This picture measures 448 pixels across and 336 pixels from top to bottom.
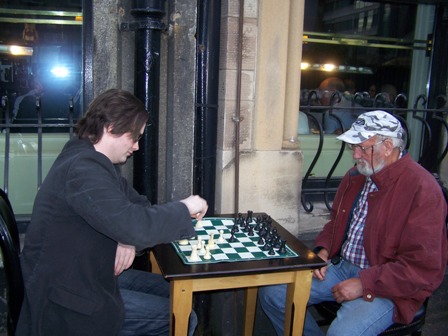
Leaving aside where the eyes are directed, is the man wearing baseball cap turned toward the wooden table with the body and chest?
yes

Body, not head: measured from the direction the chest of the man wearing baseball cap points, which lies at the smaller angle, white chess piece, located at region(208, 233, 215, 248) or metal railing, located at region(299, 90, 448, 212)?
the white chess piece

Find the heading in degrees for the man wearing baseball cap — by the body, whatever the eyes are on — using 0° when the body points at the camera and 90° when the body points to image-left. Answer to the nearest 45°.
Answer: approximately 45°

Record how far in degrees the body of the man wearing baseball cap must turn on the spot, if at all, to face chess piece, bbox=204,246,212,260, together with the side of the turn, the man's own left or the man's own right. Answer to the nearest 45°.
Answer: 0° — they already face it

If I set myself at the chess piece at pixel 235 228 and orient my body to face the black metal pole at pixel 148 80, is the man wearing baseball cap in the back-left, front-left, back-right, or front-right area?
back-right

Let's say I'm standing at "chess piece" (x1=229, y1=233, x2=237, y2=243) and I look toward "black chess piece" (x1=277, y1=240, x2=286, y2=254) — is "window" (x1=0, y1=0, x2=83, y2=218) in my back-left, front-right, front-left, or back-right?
back-left

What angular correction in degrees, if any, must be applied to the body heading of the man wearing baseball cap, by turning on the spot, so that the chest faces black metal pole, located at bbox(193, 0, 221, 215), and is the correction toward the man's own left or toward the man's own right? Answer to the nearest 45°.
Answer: approximately 90° to the man's own right

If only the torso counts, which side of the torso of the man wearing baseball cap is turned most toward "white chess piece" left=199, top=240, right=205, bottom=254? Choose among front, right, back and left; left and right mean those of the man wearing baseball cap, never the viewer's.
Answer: front

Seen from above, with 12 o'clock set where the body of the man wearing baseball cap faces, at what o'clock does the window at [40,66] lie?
The window is roughly at 2 o'clock from the man wearing baseball cap.

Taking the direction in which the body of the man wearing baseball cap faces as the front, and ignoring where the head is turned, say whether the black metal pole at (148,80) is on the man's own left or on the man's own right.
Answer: on the man's own right

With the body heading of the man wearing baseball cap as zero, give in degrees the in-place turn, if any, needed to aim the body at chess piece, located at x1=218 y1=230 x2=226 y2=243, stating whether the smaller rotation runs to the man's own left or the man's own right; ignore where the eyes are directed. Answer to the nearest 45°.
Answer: approximately 45° to the man's own right
